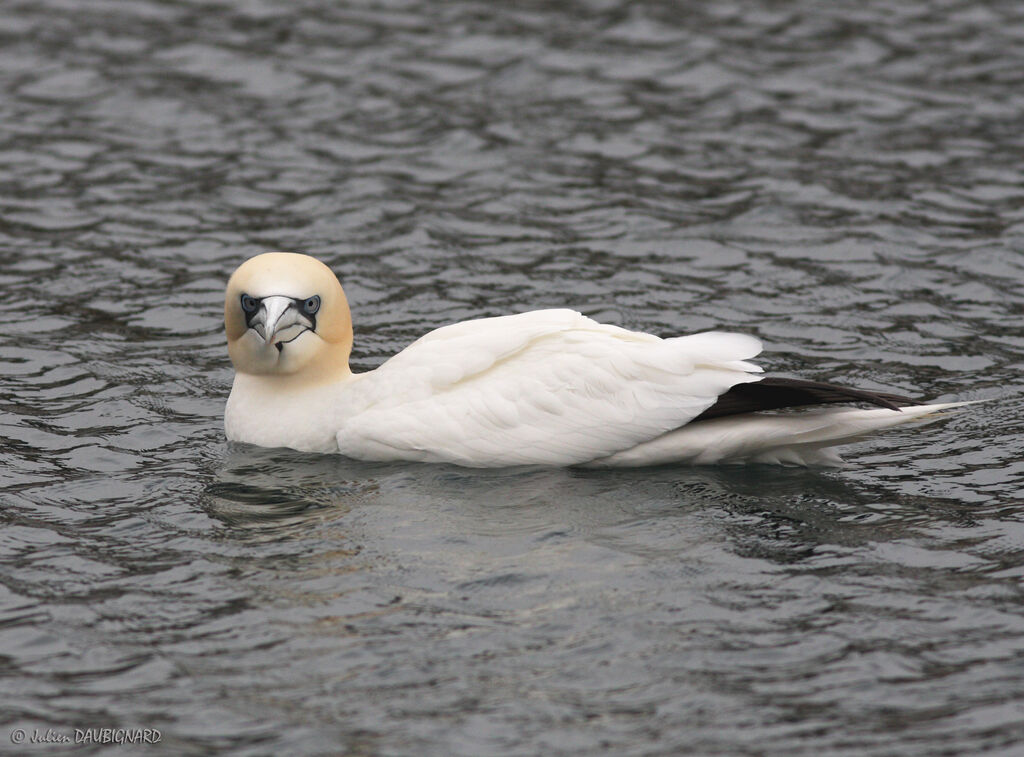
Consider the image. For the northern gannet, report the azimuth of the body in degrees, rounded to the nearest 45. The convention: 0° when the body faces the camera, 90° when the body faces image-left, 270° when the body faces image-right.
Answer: approximately 90°
